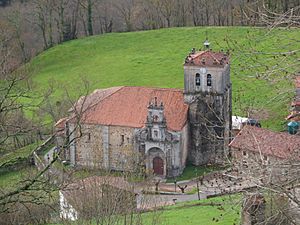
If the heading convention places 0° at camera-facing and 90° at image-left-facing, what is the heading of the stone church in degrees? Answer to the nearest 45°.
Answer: approximately 0°
